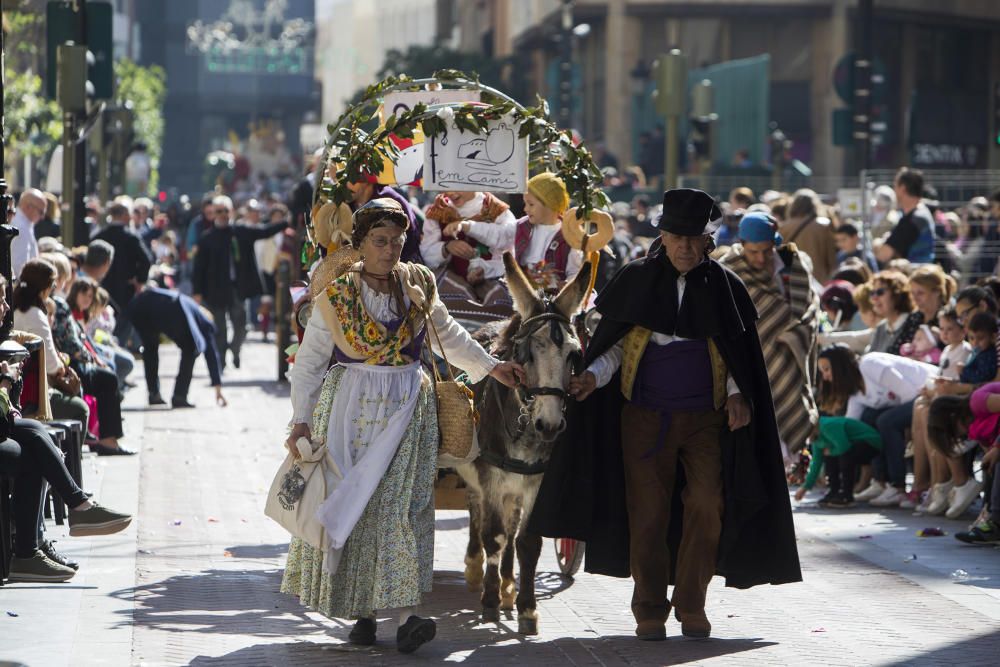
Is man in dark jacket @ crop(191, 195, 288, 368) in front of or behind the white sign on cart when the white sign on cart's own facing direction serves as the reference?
behind

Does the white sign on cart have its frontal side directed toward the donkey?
yes

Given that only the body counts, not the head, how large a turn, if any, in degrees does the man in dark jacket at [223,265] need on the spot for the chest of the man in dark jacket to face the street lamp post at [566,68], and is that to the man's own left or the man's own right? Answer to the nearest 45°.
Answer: approximately 135° to the man's own left

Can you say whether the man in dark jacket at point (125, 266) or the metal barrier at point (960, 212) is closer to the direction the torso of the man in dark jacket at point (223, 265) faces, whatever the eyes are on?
the man in dark jacket

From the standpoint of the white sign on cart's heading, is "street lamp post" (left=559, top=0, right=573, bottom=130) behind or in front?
behind

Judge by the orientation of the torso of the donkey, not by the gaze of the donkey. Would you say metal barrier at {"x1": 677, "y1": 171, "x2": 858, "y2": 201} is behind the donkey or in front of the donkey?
behind
